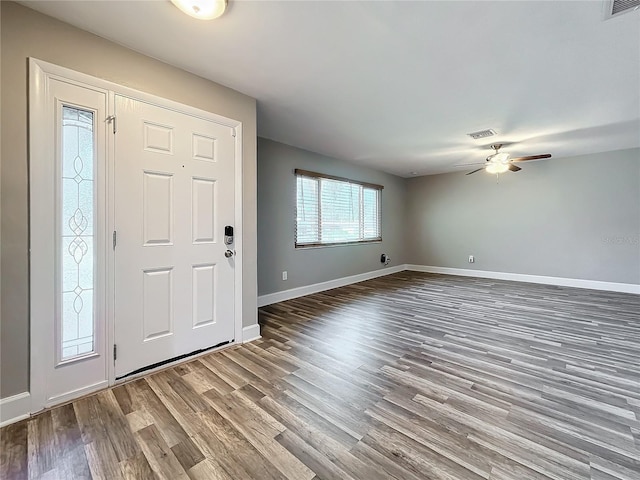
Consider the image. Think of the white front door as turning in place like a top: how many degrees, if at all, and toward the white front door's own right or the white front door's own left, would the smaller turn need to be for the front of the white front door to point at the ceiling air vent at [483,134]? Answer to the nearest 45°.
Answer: approximately 45° to the white front door's own left

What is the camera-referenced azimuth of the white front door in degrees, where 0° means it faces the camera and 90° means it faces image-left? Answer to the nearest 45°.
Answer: approximately 315°
